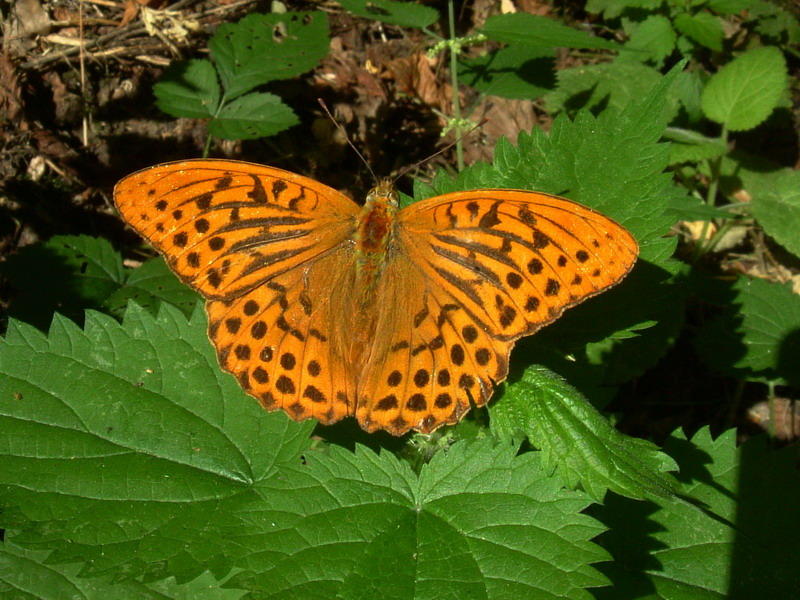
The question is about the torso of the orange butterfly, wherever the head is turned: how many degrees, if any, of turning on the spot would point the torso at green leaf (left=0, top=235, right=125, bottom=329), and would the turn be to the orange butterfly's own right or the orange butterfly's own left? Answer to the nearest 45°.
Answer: approximately 45° to the orange butterfly's own left

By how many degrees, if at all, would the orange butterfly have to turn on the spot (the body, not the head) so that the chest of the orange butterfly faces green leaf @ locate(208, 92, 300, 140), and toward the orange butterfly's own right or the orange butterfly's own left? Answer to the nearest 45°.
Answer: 0° — it already faces it

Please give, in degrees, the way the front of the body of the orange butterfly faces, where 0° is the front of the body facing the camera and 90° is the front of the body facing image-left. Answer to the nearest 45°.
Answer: approximately 180°

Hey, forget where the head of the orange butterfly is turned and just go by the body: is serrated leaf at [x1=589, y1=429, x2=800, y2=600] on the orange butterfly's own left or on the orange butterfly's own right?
on the orange butterfly's own right

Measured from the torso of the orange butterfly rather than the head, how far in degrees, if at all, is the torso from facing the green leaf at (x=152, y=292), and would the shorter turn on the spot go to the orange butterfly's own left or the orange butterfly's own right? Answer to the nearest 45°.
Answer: approximately 45° to the orange butterfly's own left

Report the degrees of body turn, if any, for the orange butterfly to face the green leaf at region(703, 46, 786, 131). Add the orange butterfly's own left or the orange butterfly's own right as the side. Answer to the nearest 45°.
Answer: approximately 45° to the orange butterfly's own right
